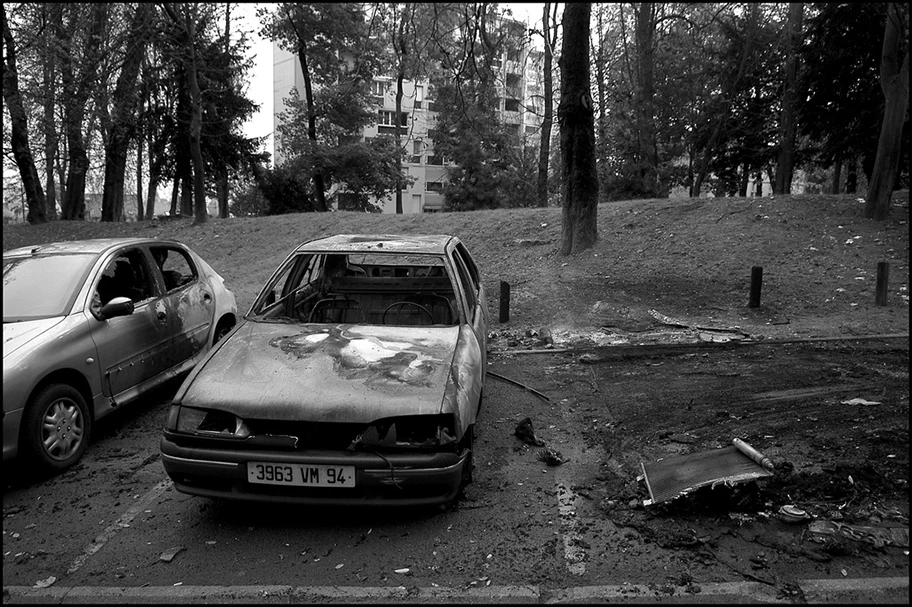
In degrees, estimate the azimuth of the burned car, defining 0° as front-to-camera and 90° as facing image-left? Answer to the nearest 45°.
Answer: approximately 0°

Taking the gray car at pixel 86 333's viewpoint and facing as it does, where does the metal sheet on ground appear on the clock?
The metal sheet on ground is roughly at 9 o'clock from the gray car.

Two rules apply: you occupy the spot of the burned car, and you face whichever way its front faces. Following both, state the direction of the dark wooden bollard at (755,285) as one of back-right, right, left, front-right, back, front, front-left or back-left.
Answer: back-left

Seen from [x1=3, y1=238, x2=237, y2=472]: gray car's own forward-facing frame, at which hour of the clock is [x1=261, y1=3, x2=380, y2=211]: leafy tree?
The leafy tree is roughly at 5 o'clock from the gray car.

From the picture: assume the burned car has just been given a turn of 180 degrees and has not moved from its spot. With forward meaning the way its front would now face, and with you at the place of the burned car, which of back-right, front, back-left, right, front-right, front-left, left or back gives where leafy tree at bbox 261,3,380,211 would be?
front

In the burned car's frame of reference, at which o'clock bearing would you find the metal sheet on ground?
The metal sheet on ground is roughly at 9 o'clock from the burned car.

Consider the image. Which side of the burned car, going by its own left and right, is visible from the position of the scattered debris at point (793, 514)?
left
